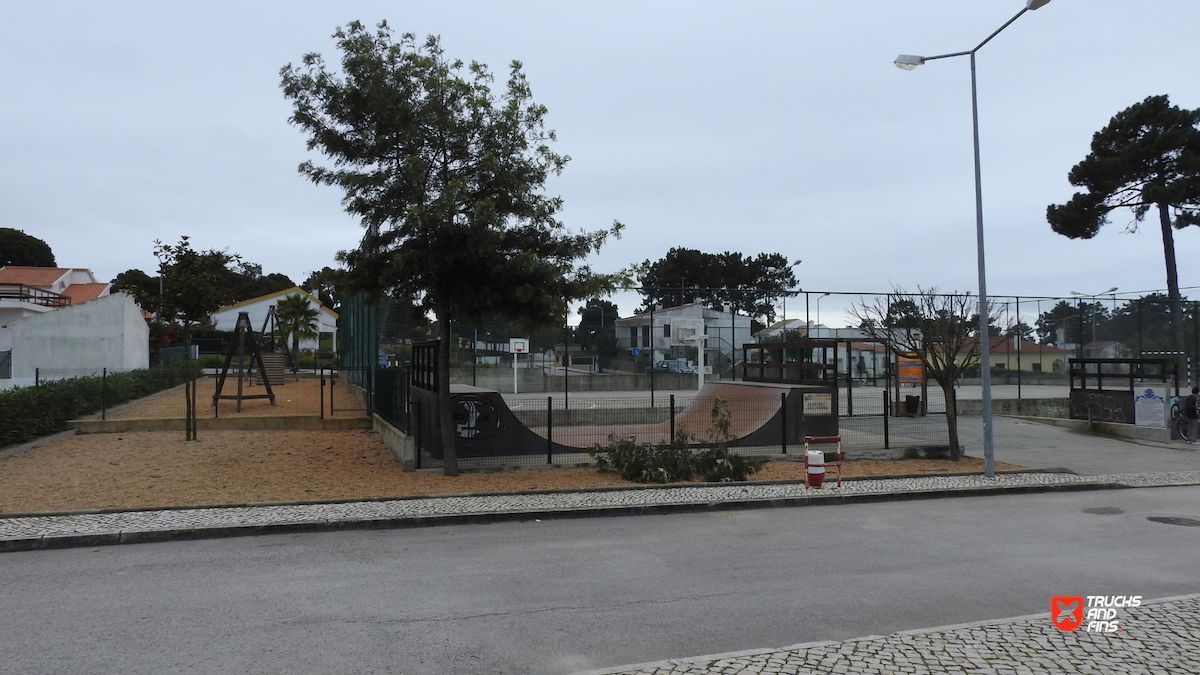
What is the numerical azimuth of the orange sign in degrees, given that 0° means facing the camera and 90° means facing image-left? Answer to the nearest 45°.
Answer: approximately 0°

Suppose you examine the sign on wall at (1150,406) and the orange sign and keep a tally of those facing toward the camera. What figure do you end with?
2

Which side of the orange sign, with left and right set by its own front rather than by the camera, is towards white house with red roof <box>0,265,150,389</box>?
right

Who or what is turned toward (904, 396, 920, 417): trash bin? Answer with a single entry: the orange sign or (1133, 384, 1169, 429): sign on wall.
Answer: the orange sign

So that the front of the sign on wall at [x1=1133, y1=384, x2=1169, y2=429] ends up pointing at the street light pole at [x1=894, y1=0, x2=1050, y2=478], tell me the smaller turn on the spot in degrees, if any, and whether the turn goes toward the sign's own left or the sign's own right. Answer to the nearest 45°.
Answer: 0° — it already faces it

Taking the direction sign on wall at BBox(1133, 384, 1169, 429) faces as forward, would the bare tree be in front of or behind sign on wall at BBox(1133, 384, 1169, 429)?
in front

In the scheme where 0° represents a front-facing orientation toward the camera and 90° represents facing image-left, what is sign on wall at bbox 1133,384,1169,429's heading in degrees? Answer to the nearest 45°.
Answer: approximately 0°

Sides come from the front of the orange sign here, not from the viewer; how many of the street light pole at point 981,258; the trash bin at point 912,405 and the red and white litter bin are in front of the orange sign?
3

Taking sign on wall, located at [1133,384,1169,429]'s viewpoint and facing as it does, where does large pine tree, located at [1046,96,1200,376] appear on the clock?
The large pine tree is roughly at 6 o'clock from the sign on wall.

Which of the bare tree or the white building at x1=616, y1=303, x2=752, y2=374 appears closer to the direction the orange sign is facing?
the bare tree

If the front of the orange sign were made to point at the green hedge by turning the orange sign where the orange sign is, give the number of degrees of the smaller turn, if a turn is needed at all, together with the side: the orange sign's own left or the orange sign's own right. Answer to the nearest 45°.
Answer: approximately 45° to the orange sign's own right

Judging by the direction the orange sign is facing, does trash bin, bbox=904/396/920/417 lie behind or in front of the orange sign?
in front

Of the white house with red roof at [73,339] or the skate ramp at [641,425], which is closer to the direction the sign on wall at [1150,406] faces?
the skate ramp
